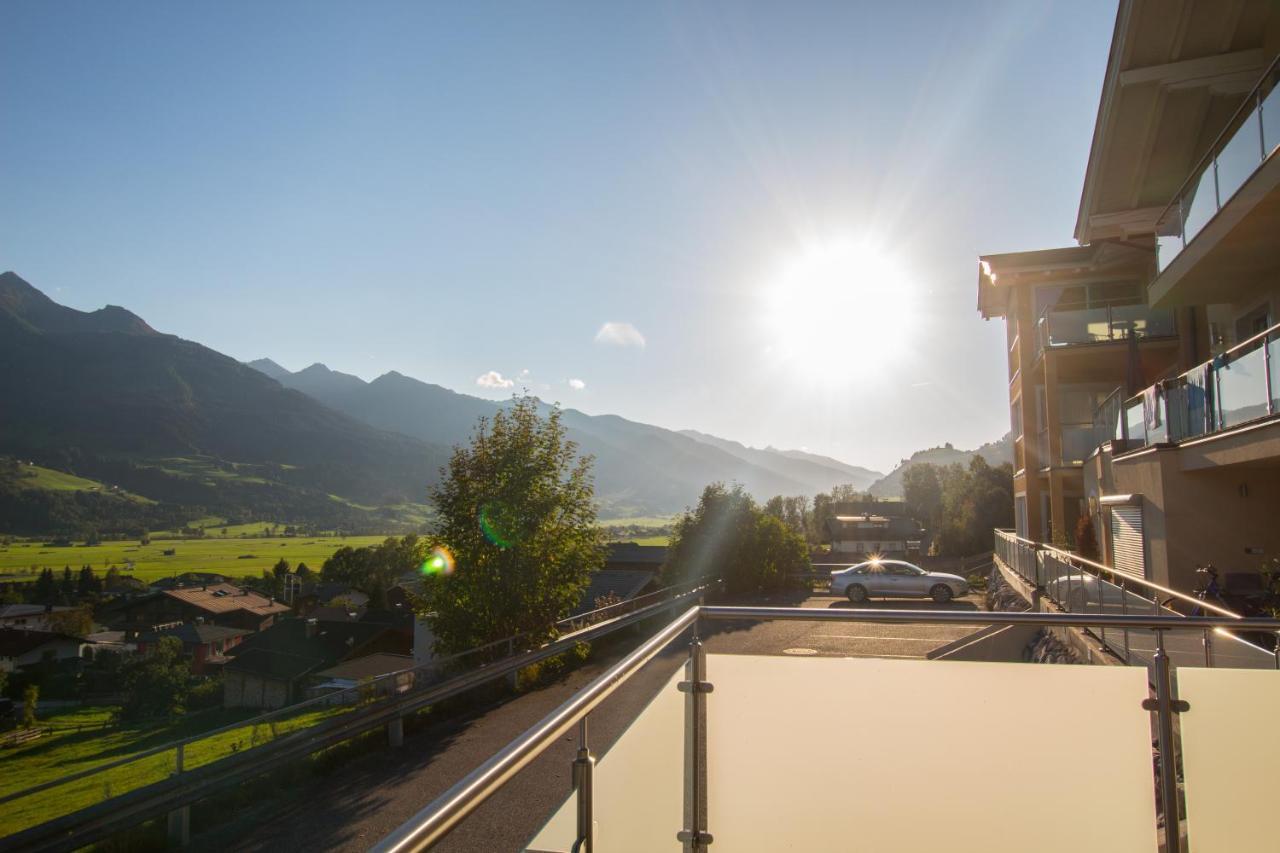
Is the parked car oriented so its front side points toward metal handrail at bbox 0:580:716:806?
no

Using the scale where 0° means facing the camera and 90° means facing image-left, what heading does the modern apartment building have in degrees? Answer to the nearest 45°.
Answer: approximately 45°

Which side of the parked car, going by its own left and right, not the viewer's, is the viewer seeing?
right

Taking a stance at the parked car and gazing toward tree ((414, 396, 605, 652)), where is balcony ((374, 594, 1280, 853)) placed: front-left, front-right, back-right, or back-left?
front-left

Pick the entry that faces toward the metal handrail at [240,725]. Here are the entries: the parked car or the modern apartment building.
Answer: the modern apartment building

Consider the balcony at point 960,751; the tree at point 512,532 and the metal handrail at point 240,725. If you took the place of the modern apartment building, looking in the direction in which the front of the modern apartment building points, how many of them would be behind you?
0

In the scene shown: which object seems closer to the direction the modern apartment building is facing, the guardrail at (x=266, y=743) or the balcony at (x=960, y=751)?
the guardrail

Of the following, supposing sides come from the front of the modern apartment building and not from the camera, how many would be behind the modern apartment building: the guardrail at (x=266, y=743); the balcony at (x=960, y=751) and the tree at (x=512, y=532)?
0

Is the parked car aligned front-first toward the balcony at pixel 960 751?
no

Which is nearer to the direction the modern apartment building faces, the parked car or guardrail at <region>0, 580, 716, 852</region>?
the guardrail

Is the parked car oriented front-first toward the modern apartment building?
no

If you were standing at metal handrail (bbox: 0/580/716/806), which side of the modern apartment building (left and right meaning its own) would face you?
front
